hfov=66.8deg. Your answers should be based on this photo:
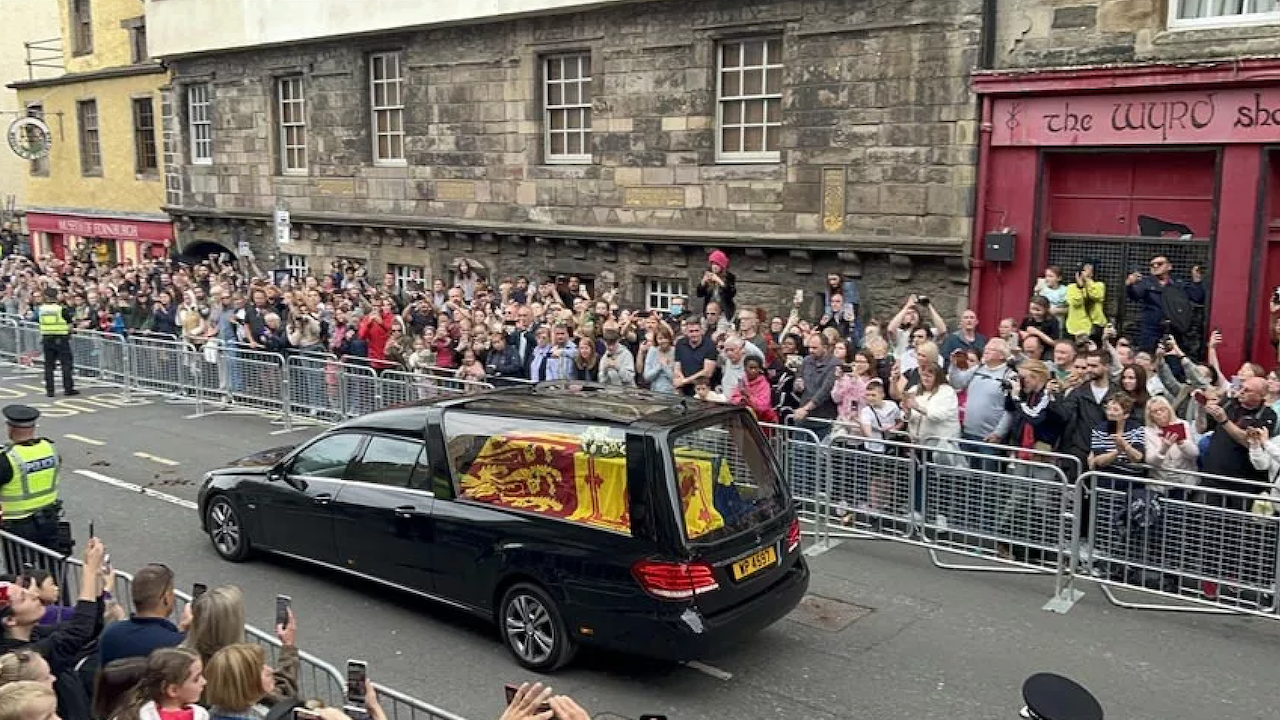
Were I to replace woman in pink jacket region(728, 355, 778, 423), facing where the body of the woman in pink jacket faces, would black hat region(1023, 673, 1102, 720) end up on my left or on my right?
on my left

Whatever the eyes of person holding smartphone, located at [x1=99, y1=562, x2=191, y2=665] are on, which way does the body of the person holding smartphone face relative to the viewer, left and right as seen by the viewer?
facing away from the viewer and to the right of the viewer

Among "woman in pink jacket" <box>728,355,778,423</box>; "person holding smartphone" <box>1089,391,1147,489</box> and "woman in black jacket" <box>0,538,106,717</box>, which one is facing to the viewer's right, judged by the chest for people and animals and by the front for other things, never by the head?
the woman in black jacket

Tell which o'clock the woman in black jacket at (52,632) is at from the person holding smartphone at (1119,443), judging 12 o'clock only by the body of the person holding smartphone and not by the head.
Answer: The woman in black jacket is roughly at 12 o'clock from the person holding smartphone.

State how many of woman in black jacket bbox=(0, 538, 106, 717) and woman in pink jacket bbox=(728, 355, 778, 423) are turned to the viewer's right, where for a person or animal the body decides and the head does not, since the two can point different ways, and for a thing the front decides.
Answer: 1

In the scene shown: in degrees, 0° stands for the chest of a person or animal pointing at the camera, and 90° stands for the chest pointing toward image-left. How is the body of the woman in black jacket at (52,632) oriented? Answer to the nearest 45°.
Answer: approximately 270°

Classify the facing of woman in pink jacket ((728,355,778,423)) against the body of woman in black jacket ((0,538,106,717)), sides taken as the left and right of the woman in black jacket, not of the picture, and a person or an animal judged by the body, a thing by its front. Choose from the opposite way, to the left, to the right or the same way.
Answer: the opposite way

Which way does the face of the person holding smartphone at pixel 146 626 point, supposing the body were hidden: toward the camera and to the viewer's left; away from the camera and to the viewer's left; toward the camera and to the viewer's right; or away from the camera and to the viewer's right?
away from the camera and to the viewer's right

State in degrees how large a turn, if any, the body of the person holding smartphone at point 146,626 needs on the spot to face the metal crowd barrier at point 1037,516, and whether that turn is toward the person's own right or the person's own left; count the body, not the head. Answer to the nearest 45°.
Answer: approximately 45° to the person's own right
